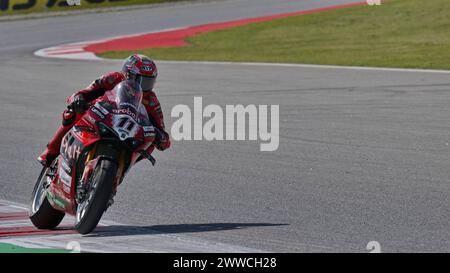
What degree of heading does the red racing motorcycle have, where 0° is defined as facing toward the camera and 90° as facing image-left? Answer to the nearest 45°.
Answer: approximately 315°
